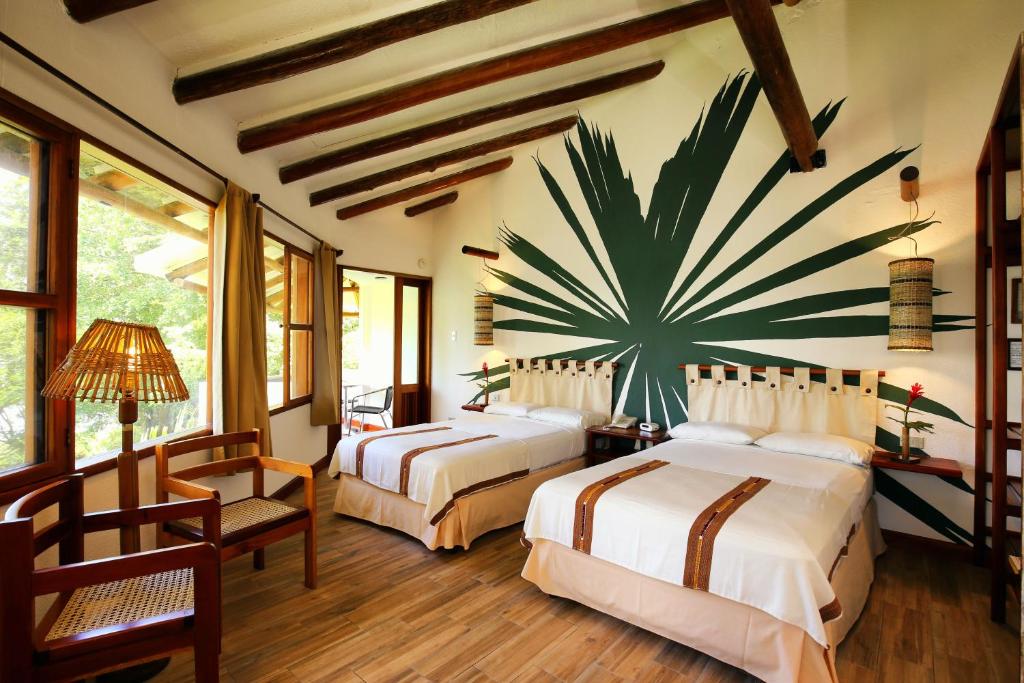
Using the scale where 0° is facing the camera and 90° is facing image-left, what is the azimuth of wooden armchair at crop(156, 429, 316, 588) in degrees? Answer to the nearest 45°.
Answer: approximately 315°

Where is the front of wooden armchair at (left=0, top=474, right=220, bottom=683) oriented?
to the viewer's right

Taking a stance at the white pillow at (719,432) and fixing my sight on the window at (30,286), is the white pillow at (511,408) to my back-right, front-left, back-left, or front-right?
front-right

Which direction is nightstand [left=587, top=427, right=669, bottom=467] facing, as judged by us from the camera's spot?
facing the viewer and to the left of the viewer

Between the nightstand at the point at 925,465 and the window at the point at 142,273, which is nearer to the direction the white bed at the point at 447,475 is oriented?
the window

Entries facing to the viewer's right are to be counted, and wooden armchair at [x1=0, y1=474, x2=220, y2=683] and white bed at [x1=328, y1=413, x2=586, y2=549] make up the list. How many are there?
1

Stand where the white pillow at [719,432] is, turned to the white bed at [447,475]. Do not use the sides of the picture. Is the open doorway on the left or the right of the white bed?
right

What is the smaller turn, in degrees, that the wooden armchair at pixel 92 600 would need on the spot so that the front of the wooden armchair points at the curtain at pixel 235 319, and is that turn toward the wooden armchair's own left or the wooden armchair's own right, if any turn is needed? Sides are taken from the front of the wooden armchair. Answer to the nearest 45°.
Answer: approximately 45° to the wooden armchair's own left
